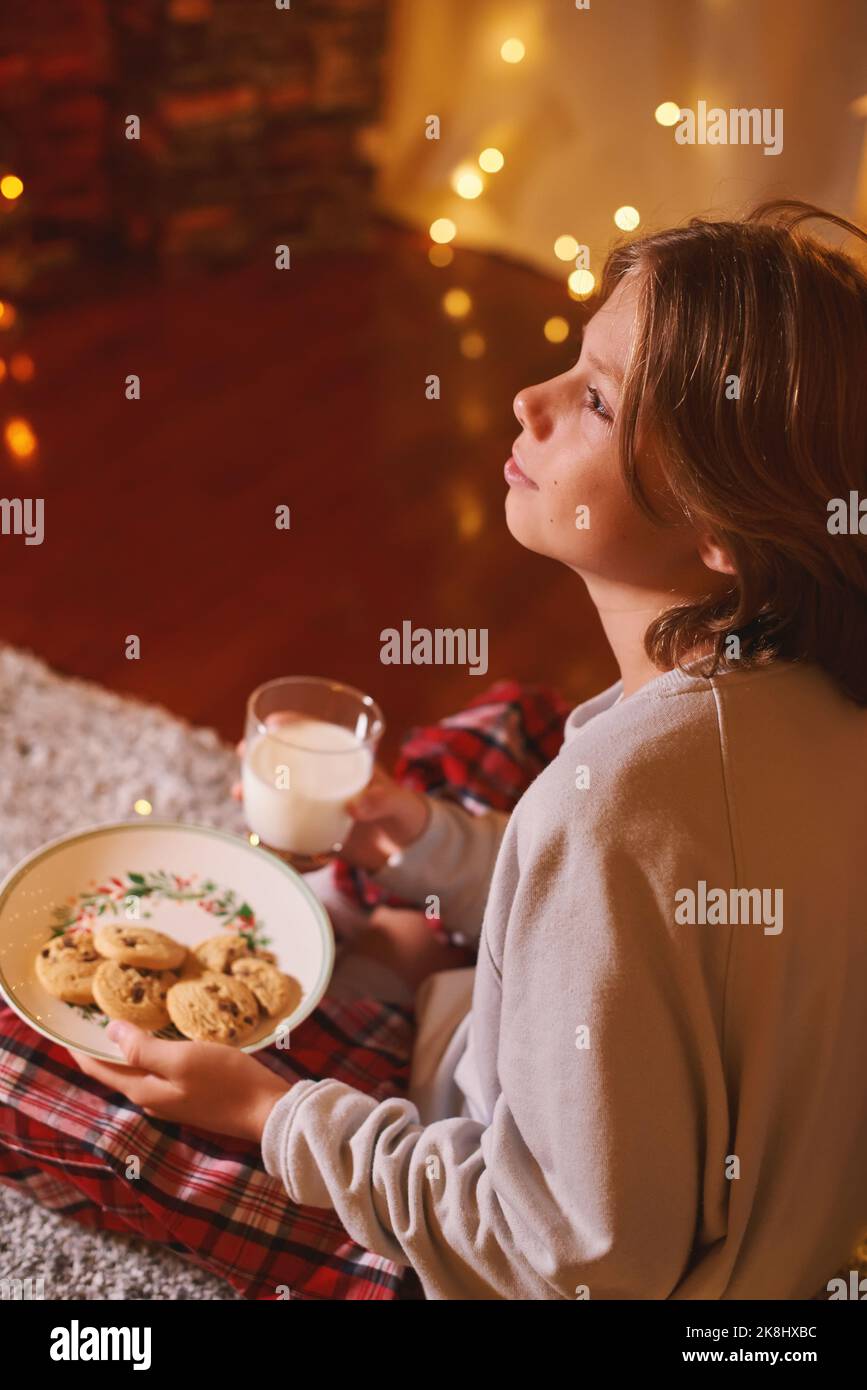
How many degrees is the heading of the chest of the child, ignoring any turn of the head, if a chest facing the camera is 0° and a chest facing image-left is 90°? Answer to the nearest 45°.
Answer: approximately 90°

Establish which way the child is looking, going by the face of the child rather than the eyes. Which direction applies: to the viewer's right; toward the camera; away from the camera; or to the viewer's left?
to the viewer's left

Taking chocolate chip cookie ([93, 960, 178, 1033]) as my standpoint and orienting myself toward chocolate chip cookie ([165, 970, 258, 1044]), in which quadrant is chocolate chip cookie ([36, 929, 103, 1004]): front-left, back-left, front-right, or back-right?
back-left

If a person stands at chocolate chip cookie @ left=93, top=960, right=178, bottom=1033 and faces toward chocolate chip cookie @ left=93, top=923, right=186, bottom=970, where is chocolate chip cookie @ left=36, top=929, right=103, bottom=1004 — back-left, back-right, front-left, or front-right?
front-left

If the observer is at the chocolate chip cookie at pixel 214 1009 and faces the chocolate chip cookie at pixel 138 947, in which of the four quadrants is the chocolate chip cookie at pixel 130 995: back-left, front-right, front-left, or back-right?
front-left

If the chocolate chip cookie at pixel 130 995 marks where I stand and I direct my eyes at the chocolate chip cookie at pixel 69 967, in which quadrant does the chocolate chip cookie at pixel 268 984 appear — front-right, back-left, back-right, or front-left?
back-right
